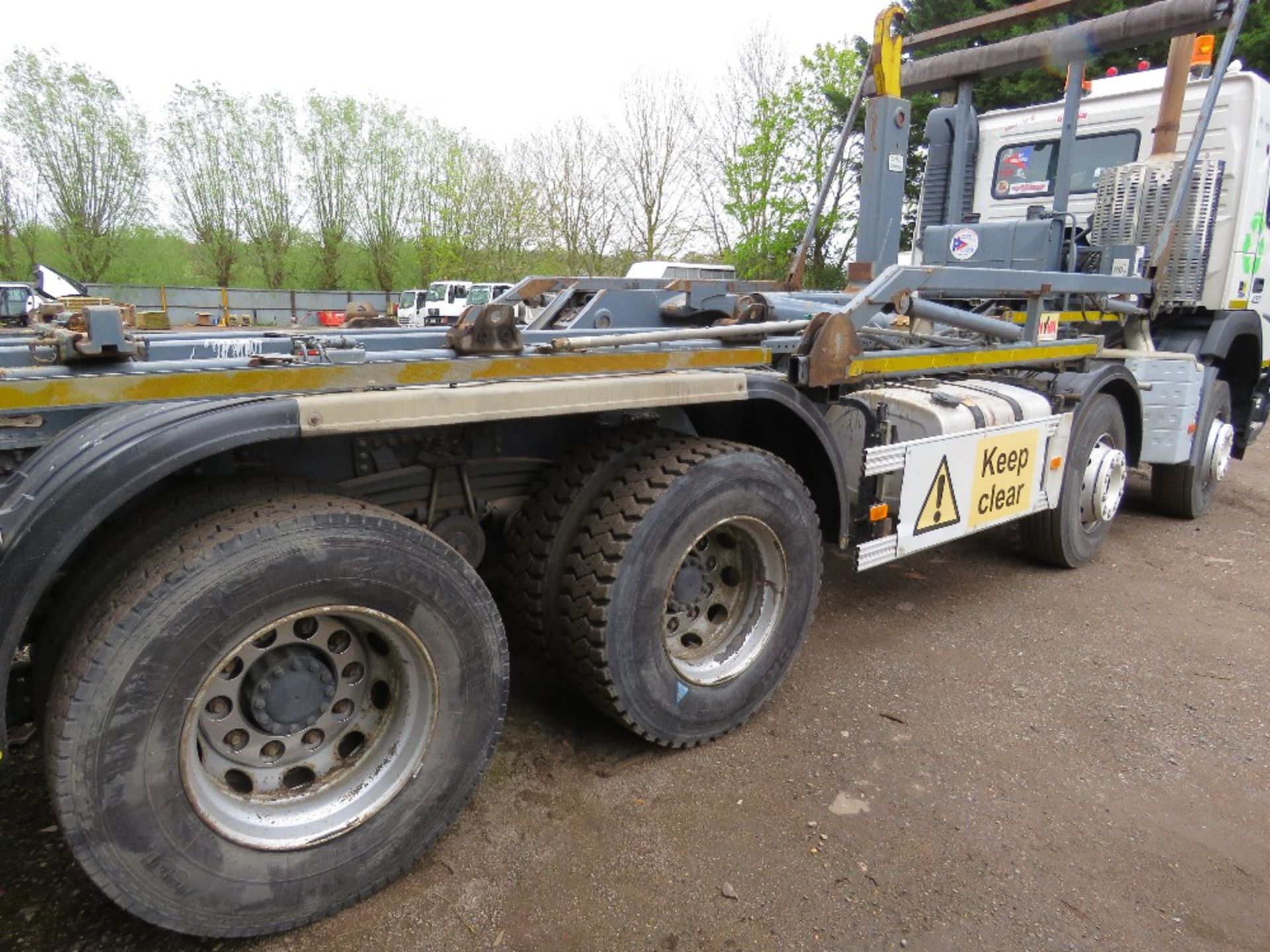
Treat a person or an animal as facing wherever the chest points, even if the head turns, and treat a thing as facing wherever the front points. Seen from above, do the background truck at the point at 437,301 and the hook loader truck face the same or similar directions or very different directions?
very different directions

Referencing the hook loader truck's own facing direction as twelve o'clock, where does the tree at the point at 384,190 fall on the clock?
The tree is roughly at 10 o'clock from the hook loader truck.

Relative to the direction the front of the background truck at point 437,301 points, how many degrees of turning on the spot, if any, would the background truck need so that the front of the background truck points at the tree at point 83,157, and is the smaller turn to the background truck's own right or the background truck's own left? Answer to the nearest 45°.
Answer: approximately 90° to the background truck's own right

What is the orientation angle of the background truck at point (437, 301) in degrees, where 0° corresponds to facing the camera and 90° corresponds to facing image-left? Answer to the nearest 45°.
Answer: approximately 45°

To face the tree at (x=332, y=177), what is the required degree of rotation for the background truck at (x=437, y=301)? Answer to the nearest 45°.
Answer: approximately 135° to its right

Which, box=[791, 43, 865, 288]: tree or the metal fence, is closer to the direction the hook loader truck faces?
the tree

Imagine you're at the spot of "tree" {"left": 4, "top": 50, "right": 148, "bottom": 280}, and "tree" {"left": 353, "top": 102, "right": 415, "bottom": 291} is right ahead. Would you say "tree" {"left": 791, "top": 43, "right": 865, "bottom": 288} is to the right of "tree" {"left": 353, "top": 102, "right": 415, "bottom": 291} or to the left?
right

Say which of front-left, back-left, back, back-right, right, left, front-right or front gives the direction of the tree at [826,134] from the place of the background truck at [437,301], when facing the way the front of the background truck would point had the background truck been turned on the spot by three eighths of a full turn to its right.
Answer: back-right

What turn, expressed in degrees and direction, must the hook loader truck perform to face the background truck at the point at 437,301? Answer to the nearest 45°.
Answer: approximately 45° to its left

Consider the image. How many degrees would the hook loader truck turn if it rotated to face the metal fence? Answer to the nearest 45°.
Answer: approximately 90° to its left

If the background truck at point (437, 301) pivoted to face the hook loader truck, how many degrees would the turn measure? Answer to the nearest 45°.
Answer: approximately 45° to its left

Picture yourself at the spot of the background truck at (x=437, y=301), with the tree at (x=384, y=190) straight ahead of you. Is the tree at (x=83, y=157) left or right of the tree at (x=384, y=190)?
left

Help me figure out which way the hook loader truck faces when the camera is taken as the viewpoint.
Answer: facing away from the viewer and to the right of the viewer

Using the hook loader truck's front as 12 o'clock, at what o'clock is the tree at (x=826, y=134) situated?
The tree is roughly at 11 o'clock from the hook loader truck.

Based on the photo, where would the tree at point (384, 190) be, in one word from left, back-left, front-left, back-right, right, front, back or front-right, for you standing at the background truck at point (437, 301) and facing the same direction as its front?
back-right
